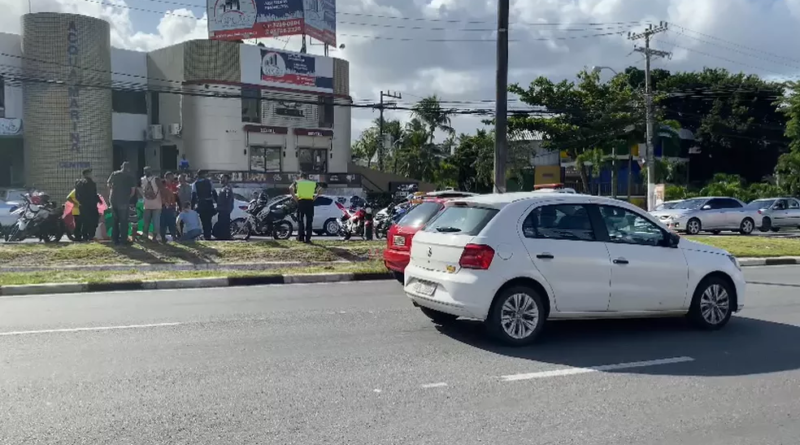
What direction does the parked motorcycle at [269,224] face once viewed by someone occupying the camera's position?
facing to the left of the viewer

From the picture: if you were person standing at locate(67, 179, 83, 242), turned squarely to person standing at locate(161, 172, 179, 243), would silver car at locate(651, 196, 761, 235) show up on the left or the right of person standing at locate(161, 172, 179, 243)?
left

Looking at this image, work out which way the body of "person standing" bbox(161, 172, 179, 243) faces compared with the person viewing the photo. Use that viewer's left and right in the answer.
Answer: facing away from the viewer

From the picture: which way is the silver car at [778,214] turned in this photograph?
to the viewer's left

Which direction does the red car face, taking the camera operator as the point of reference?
facing away from the viewer and to the right of the viewer

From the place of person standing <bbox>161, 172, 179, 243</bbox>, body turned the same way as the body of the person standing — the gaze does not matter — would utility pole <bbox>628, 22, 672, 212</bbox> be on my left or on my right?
on my right

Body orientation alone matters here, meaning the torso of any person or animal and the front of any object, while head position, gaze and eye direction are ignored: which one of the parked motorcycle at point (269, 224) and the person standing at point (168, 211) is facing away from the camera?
the person standing

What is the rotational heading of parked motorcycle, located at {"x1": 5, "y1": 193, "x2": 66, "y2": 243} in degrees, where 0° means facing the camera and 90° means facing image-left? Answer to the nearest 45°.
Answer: approximately 45°
